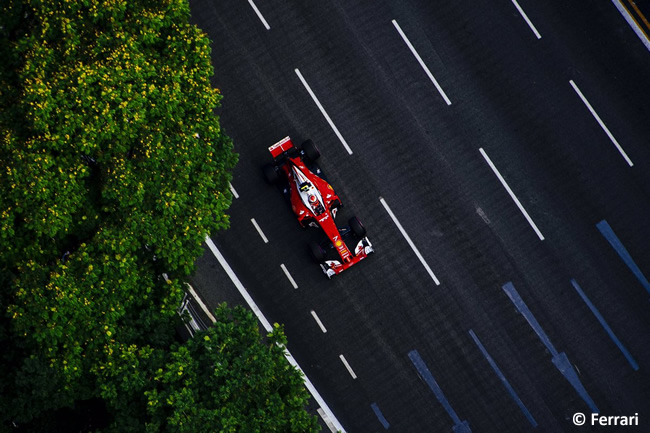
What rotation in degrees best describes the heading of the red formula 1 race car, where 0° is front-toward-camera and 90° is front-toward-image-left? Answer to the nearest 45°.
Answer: approximately 315°
